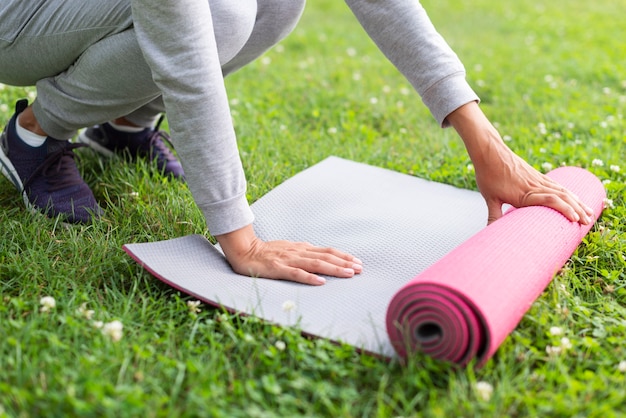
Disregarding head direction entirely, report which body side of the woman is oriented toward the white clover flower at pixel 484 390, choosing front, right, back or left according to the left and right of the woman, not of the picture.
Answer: front

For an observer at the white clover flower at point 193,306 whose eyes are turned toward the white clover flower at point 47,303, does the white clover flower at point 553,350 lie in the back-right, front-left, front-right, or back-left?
back-left

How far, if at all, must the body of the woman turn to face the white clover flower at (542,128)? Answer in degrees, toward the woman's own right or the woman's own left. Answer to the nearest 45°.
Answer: approximately 90° to the woman's own left

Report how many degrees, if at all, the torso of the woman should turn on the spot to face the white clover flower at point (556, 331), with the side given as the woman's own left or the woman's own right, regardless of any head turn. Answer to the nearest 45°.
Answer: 0° — they already face it

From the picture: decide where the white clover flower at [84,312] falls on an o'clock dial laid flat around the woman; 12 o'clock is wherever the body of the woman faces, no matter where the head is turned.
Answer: The white clover flower is roughly at 2 o'clock from the woman.

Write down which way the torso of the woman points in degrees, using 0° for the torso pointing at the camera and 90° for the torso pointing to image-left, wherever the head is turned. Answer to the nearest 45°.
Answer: approximately 315°

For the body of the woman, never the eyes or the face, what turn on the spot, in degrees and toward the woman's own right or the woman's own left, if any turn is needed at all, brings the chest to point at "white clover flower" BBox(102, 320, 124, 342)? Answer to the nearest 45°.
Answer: approximately 45° to the woman's own right

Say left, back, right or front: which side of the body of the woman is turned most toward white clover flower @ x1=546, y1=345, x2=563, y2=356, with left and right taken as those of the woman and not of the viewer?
front
